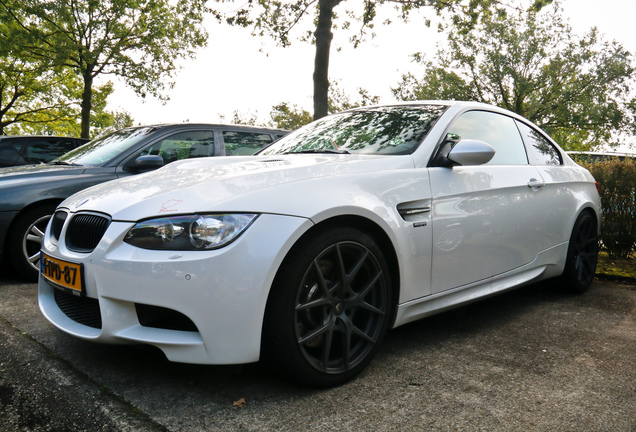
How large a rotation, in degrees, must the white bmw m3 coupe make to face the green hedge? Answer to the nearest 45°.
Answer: approximately 180°

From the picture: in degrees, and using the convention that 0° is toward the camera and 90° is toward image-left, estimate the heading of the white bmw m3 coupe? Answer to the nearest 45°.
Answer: approximately 45°
